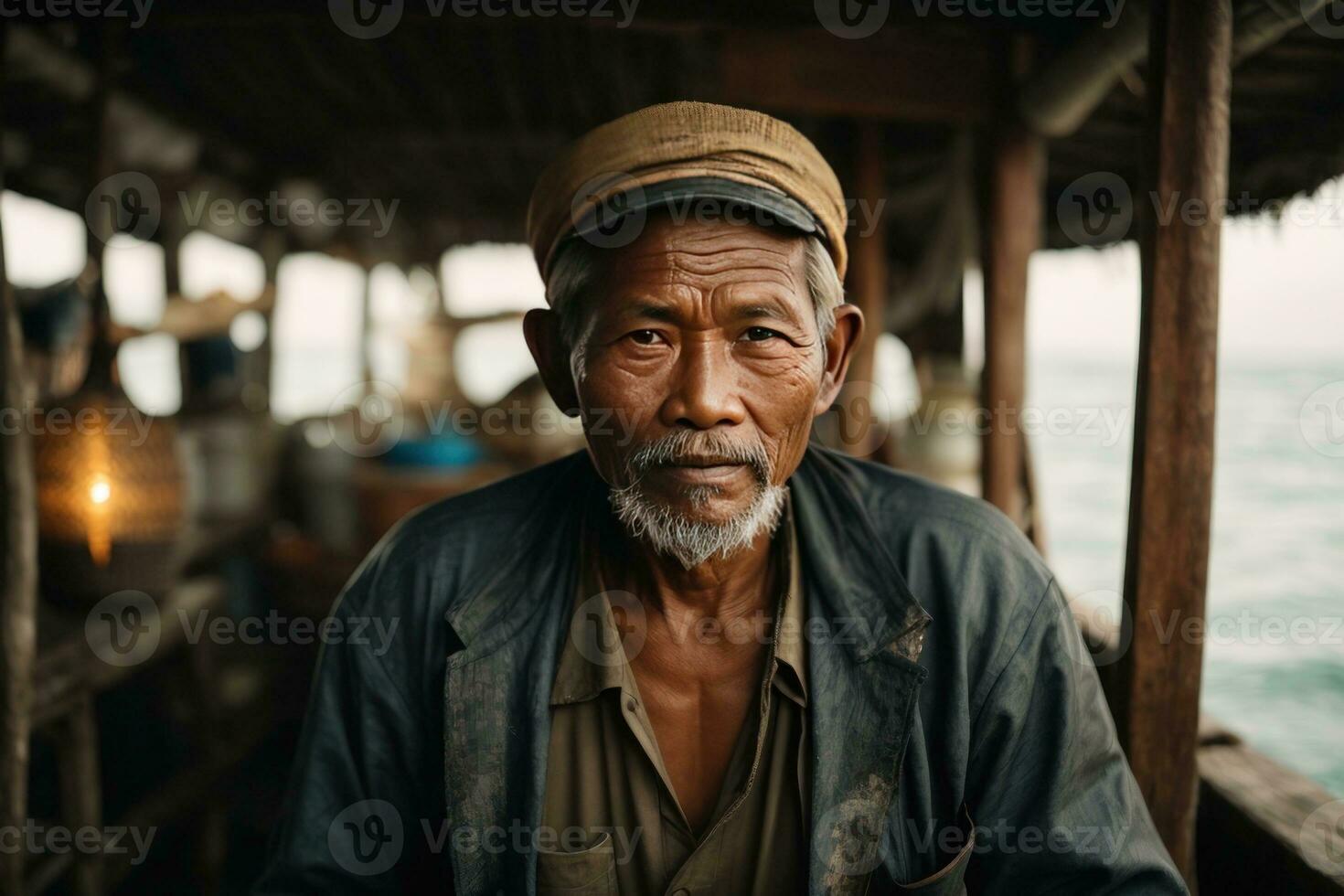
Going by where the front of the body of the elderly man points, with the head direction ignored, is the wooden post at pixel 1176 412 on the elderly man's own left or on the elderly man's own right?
on the elderly man's own left

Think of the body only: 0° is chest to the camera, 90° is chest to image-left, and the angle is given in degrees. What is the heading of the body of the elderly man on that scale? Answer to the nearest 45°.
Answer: approximately 0°

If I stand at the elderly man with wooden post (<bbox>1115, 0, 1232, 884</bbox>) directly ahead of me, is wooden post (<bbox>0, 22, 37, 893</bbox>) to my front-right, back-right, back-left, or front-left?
back-left

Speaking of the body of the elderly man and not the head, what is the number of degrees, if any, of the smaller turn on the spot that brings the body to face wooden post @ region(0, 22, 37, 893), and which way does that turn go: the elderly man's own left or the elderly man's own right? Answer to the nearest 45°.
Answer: approximately 90° to the elderly man's own right
